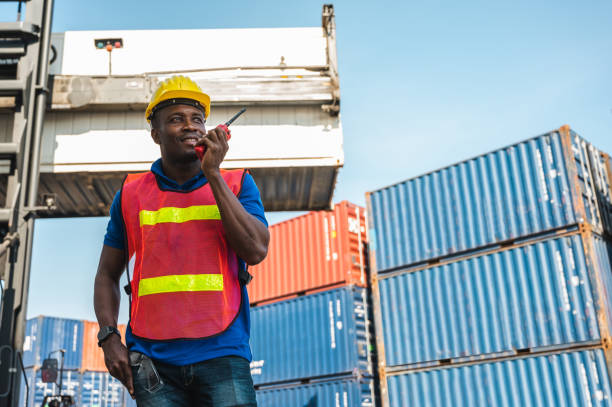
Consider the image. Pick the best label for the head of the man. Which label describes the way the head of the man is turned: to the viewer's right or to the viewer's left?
to the viewer's right

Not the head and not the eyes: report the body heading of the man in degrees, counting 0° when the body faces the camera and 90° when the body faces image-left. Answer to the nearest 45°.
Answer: approximately 0°

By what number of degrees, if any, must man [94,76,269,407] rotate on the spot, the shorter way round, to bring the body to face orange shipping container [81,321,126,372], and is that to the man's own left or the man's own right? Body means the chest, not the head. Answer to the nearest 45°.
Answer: approximately 180°

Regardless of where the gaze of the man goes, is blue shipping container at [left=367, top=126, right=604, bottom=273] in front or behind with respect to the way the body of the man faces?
behind

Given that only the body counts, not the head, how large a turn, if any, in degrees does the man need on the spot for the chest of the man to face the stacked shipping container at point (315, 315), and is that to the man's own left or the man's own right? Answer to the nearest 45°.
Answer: approximately 180°

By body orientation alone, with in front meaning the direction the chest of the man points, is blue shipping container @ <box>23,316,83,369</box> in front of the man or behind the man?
behind

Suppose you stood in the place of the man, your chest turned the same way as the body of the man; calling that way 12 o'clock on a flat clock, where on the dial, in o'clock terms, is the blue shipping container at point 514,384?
The blue shipping container is roughly at 7 o'clock from the man.

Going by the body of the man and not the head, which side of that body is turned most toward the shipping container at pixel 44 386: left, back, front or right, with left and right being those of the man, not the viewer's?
back

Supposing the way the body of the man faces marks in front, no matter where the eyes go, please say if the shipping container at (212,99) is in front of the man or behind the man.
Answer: behind

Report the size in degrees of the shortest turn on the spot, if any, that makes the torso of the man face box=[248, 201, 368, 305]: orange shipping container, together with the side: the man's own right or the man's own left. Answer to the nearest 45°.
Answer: approximately 180°
